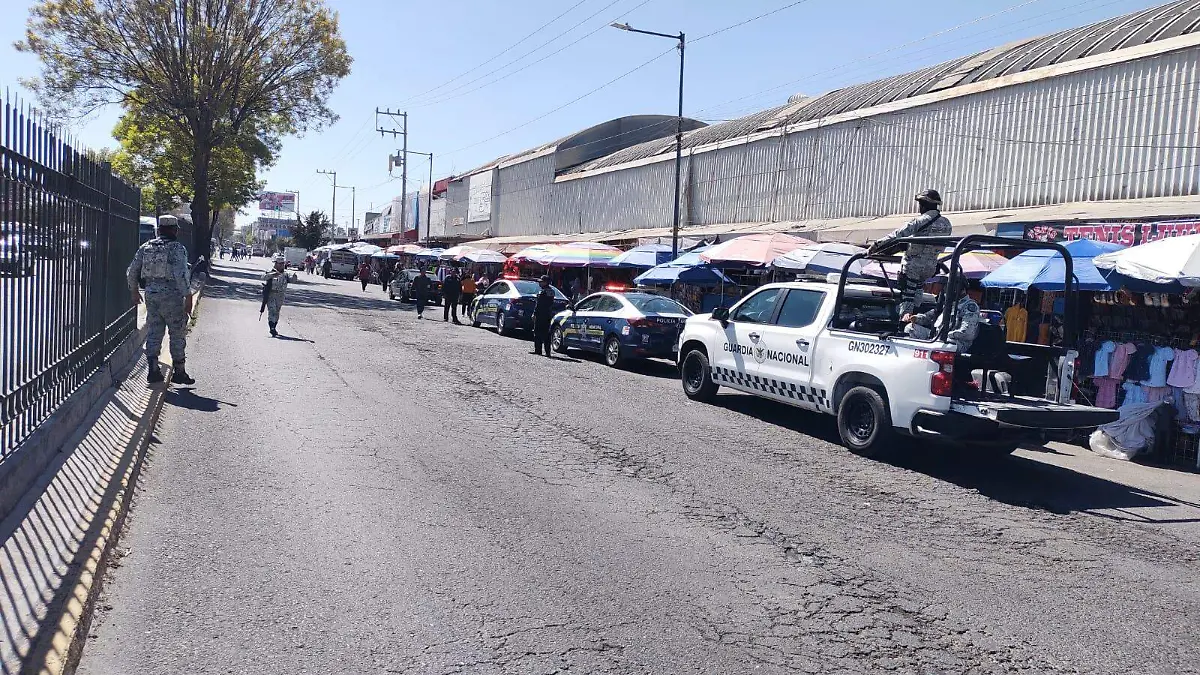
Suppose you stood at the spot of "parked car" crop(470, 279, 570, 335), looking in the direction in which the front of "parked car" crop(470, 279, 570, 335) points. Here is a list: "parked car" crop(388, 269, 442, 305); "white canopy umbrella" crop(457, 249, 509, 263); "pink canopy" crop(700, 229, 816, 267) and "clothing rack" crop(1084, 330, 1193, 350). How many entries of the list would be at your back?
2

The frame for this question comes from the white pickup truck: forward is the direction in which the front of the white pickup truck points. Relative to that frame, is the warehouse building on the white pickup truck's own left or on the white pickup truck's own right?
on the white pickup truck's own right

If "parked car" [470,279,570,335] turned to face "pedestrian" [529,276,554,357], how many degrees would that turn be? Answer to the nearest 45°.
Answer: approximately 135° to its left

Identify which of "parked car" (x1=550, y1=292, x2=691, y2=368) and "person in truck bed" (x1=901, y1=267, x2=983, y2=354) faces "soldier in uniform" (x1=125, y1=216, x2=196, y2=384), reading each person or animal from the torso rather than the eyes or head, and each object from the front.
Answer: the person in truck bed

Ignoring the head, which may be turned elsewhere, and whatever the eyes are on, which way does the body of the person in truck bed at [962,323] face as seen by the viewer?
to the viewer's left

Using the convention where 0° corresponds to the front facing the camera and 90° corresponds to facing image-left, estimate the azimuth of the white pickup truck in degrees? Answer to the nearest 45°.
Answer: approximately 135°

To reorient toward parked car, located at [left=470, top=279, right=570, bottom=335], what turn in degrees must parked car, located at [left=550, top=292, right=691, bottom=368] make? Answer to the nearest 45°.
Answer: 0° — it already faces it

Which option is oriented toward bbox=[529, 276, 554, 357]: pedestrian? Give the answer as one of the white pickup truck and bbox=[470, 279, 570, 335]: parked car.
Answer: the white pickup truck

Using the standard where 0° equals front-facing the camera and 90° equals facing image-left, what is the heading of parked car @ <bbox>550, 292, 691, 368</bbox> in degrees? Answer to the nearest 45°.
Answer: approximately 135°

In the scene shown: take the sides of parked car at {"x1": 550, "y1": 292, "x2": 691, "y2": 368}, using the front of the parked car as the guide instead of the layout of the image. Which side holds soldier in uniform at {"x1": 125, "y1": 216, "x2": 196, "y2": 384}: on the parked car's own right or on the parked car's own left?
on the parked car's own left

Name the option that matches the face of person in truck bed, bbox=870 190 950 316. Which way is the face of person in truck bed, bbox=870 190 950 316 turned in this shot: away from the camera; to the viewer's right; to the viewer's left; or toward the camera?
to the viewer's left

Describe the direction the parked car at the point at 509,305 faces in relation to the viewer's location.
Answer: facing away from the viewer and to the left of the viewer

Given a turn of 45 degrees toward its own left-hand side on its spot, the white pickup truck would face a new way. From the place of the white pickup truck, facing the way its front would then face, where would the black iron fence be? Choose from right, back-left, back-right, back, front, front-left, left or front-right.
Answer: front-left

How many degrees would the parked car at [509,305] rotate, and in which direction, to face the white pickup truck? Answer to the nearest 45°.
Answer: approximately 135° to its left
